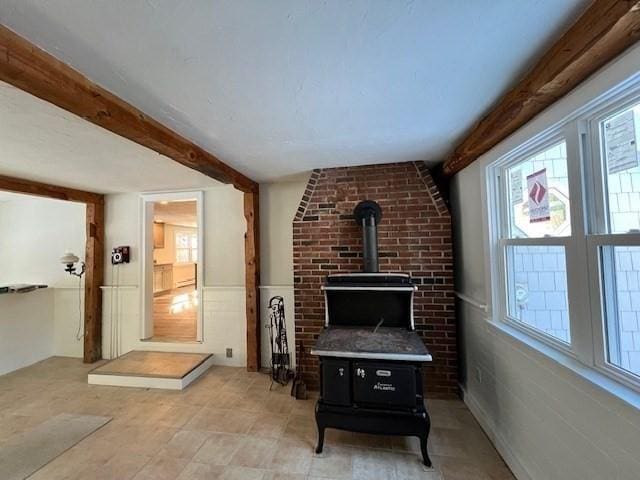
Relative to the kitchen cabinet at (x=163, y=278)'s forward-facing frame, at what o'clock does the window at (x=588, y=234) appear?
The window is roughly at 1 o'clock from the kitchen cabinet.

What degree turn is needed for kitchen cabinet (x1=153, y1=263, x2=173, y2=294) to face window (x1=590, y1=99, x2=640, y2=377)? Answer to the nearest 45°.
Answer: approximately 45° to its right

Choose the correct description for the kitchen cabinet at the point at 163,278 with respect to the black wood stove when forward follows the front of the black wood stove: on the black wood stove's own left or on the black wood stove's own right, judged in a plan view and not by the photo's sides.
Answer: on the black wood stove's own right

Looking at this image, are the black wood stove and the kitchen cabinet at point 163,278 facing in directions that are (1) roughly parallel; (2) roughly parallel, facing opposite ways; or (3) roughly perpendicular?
roughly perpendicular

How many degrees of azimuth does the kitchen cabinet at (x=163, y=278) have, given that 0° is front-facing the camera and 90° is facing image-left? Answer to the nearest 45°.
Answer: approximately 315°

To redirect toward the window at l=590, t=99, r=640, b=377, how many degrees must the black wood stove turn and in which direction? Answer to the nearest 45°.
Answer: approximately 45° to its left

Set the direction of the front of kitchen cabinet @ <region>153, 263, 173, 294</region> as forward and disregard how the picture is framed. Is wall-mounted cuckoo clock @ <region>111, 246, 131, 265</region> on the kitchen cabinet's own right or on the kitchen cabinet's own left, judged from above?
on the kitchen cabinet's own right

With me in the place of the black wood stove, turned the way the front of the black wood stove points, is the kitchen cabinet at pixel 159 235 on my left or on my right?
on my right

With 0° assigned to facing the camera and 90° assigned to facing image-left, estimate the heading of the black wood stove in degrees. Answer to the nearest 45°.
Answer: approximately 0°

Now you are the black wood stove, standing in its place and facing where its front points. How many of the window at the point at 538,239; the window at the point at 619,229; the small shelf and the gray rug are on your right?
2
